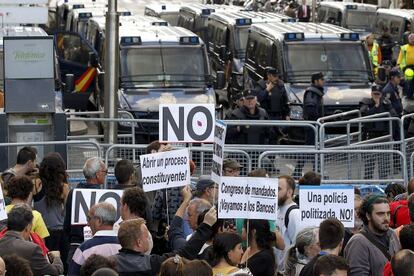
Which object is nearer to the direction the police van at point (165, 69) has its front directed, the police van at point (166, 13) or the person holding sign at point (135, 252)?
the person holding sign

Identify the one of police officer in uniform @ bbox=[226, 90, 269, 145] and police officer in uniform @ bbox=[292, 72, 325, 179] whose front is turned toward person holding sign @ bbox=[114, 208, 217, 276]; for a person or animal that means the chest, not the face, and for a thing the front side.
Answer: police officer in uniform @ bbox=[226, 90, 269, 145]

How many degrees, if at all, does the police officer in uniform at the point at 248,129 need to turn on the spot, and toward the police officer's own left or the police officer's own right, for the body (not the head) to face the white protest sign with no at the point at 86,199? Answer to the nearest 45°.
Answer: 0° — they already face it
